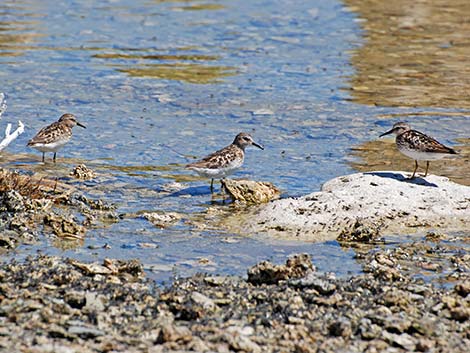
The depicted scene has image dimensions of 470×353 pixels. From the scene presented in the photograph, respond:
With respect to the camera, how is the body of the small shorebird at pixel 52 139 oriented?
to the viewer's right

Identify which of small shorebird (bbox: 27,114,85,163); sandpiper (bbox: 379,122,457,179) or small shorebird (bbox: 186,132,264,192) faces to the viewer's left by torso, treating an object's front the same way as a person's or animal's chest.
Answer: the sandpiper

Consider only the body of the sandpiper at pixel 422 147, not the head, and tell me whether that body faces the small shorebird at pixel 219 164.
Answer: yes

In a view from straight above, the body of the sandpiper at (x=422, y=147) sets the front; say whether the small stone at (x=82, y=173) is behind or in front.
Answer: in front

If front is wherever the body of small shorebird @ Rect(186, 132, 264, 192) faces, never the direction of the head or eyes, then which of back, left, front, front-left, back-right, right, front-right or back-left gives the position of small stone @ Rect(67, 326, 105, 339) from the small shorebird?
right

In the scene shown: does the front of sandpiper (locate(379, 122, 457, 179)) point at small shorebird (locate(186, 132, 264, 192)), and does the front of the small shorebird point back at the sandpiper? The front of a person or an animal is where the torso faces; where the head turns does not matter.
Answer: yes

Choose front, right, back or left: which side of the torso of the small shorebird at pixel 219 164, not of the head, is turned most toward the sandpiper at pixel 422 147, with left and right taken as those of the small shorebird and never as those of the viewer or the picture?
front

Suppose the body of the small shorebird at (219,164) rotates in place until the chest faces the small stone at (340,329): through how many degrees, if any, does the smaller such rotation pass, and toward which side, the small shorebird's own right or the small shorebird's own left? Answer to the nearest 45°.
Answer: approximately 90° to the small shorebird's own right

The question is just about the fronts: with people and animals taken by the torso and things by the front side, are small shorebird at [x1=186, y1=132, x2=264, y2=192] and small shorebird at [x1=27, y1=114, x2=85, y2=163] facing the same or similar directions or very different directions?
same or similar directions

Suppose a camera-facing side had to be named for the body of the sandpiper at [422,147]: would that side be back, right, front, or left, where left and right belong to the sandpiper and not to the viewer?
left

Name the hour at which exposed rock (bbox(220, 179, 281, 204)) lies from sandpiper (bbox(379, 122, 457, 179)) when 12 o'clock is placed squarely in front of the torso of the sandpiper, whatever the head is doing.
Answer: The exposed rock is roughly at 11 o'clock from the sandpiper.

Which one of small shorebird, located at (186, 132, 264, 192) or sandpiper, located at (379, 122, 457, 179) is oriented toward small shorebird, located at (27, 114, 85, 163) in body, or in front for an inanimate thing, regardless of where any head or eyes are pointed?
the sandpiper

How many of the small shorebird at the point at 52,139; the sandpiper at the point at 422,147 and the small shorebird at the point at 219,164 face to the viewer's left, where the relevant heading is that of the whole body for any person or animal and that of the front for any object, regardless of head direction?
1

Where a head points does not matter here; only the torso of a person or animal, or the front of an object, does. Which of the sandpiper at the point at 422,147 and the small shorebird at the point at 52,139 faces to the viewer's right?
the small shorebird

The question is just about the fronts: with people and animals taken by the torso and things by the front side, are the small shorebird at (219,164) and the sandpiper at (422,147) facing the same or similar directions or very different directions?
very different directions

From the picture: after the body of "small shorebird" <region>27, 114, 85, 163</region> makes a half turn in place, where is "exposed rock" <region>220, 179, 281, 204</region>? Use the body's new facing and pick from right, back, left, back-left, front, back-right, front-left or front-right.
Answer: back-left

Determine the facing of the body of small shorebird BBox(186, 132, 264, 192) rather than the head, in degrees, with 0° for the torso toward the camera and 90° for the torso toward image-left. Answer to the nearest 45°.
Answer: approximately 270°
